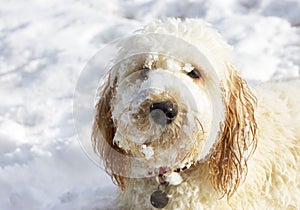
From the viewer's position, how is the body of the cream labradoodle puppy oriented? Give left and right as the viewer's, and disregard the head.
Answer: facing the viewer and to the left of the viewer
